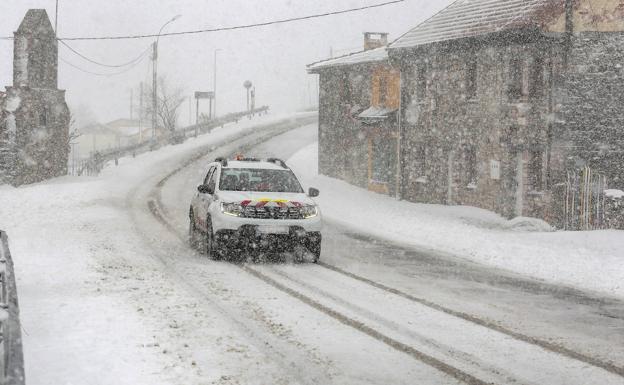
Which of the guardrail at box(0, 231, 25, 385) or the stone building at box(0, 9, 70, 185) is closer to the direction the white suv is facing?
the guardrail

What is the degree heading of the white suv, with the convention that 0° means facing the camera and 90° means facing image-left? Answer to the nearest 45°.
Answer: approximately 0°

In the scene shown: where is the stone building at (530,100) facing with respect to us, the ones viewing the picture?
facing the viewer and to the left of the viewer

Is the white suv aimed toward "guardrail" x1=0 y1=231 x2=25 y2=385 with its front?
yes

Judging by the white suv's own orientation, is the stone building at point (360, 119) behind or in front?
behind

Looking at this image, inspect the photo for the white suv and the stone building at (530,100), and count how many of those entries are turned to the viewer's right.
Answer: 0

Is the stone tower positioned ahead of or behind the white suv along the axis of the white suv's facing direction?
behind

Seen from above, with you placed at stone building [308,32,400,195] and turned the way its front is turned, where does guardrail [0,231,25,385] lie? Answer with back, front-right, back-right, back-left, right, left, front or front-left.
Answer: front-left

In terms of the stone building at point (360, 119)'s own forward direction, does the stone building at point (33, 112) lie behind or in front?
in front

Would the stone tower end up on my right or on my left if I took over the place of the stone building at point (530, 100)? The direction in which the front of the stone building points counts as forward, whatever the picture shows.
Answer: on my right

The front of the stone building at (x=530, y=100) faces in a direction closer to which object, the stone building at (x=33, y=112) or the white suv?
the white suv
